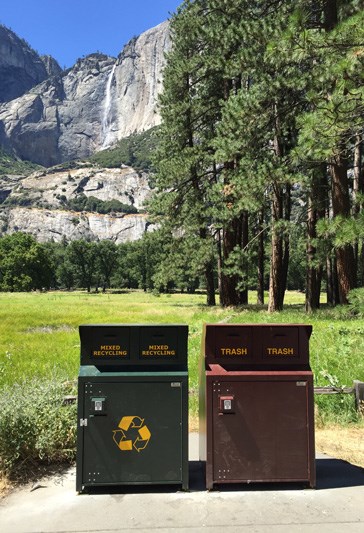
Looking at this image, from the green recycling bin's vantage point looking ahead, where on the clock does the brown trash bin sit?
The brown trash bin is roughly at 9 o'clock from the green recycling bin.

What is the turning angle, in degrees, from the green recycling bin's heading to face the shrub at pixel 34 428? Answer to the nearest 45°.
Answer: approximately 135° to its right

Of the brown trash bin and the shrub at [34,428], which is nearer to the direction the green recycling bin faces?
the brown trash bin

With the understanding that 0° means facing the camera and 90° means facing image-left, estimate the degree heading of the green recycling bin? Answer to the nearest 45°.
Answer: approximately 0°
